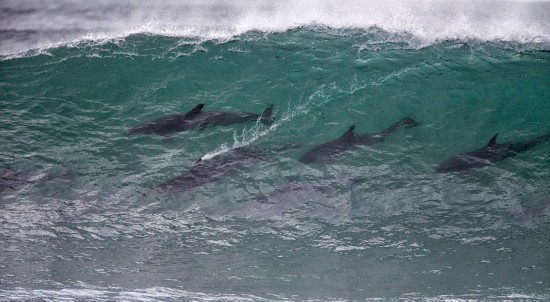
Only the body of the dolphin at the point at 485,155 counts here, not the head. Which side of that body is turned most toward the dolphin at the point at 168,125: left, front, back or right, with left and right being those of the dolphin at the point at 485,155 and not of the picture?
front

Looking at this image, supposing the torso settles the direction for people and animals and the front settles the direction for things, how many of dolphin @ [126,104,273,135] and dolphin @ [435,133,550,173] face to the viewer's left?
2

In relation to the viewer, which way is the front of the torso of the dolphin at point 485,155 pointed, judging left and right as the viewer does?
facing to the left of the viewer

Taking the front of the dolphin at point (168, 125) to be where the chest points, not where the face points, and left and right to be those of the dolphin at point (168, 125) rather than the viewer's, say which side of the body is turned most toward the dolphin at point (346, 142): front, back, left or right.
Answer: back

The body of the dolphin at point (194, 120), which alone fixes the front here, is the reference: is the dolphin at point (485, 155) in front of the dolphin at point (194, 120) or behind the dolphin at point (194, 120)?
behind

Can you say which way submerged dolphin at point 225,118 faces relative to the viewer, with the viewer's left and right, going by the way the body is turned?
facing to the left of the viewer

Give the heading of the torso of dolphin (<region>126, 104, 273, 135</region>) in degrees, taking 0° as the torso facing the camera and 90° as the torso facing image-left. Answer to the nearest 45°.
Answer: approximately 90°

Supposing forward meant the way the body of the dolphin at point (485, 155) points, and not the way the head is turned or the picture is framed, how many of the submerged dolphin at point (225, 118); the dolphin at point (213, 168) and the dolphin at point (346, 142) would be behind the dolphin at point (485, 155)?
0

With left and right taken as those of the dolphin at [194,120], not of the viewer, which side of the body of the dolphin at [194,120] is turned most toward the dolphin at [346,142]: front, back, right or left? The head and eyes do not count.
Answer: back

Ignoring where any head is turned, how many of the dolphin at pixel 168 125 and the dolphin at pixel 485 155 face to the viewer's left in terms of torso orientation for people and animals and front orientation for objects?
2

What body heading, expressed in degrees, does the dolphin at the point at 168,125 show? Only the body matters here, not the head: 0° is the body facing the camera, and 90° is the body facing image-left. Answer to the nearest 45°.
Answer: approximately 90°
